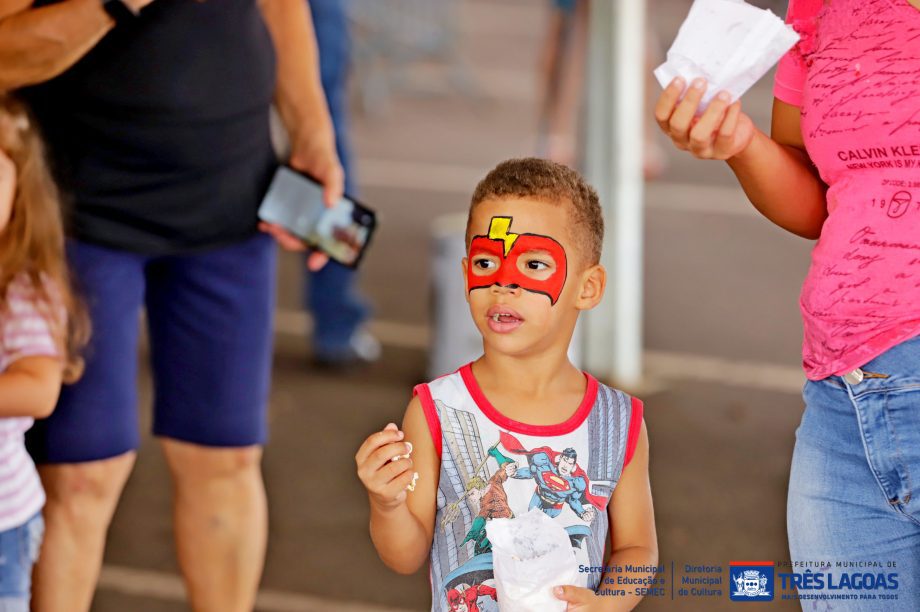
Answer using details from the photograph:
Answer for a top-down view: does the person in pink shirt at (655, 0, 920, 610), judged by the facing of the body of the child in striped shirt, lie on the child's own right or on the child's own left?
on the child's own left

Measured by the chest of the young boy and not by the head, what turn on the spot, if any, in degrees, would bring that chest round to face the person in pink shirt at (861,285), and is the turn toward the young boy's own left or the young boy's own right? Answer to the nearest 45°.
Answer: approximately 90° to the young boy's own left

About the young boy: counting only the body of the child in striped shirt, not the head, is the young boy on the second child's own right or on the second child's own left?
on the second child's own left
